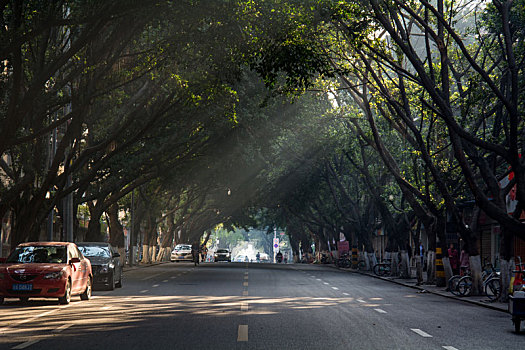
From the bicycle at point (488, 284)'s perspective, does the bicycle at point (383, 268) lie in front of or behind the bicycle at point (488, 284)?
behind

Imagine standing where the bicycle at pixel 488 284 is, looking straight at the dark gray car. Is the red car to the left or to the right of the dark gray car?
left

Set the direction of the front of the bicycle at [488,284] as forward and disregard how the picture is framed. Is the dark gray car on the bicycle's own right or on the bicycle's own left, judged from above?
on the bicycle's own right
